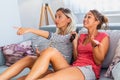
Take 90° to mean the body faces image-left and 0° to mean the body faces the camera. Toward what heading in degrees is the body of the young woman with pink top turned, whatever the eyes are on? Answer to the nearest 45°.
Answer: approximately 45°

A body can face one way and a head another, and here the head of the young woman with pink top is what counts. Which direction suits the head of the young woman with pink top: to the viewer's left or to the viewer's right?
to the viewer's left
